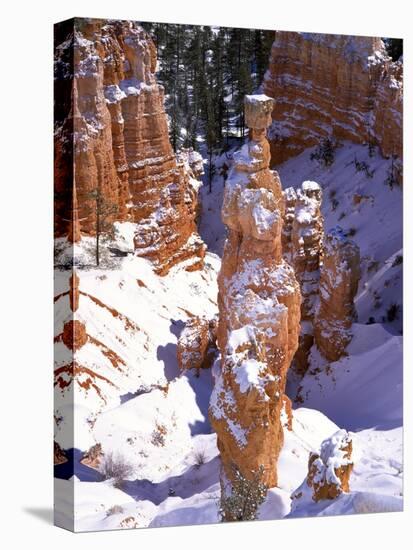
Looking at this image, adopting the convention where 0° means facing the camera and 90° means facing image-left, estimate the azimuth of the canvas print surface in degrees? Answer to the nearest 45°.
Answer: approximately 315°
